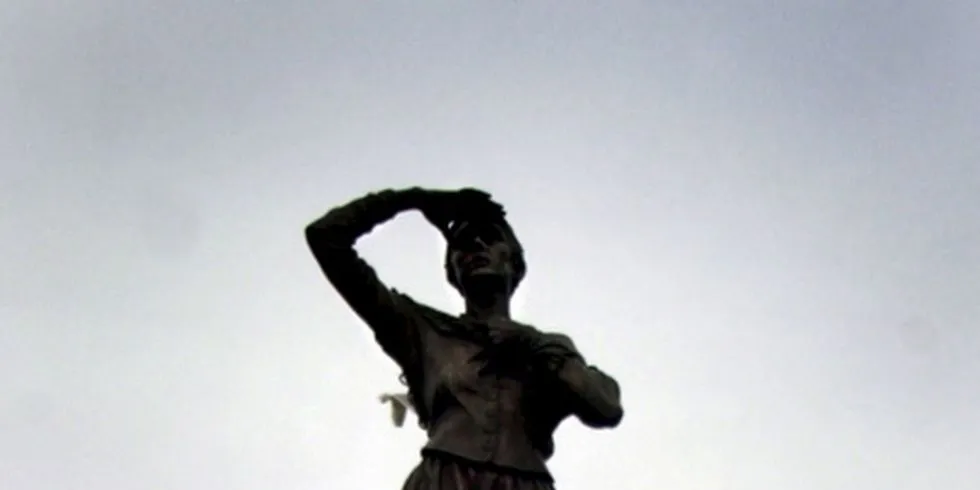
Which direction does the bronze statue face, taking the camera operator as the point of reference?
facing the viewer
